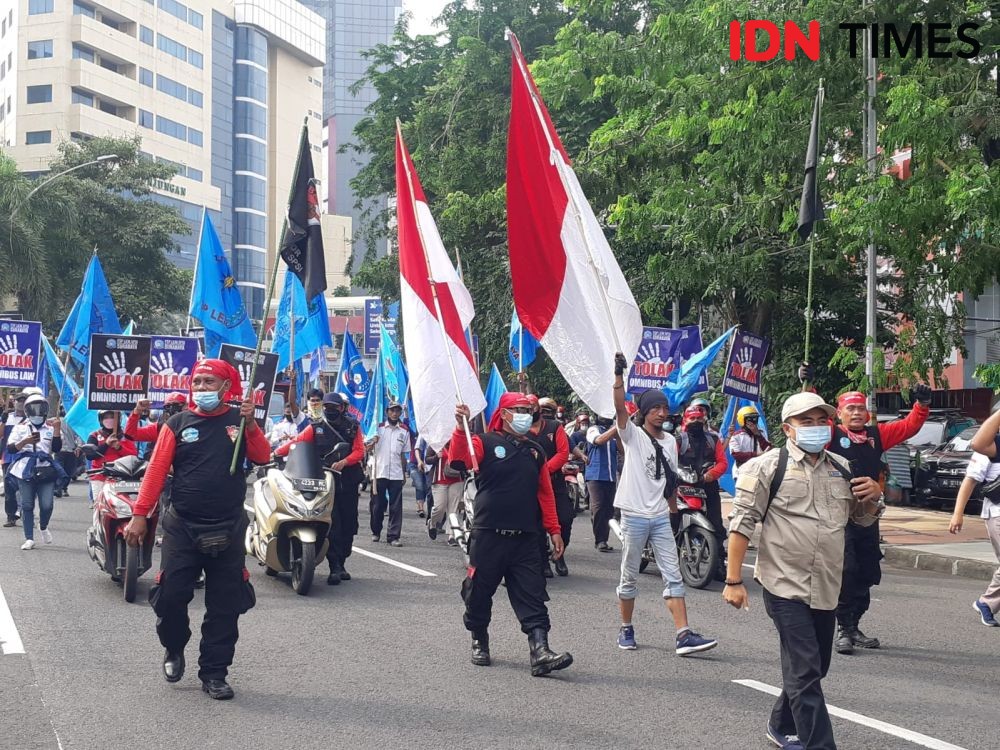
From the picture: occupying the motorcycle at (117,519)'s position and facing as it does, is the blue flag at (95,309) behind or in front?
behind

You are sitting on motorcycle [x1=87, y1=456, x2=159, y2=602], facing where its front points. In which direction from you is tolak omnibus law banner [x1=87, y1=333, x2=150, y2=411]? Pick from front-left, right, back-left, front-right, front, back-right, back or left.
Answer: back-left

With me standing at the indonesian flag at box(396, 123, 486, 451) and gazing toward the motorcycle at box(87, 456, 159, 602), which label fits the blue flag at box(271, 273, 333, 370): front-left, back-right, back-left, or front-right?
front-right

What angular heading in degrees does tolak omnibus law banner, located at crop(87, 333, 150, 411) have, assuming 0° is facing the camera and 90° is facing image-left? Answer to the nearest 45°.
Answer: approximately 0°

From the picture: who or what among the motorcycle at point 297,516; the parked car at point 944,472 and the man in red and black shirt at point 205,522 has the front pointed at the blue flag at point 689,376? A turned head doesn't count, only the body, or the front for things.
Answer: the parked car

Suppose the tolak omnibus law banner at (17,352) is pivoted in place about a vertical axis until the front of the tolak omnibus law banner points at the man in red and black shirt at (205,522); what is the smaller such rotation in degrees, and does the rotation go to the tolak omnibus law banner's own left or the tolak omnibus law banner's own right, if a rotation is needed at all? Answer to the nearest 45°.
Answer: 0° — it already faces them

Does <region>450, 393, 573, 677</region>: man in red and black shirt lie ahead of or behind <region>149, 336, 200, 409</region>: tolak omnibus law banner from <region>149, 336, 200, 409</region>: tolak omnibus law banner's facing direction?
ahead

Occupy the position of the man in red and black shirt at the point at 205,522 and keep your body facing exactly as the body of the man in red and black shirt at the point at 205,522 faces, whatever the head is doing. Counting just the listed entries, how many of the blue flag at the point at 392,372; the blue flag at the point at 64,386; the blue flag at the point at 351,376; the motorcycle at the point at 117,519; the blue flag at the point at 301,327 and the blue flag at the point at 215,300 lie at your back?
6

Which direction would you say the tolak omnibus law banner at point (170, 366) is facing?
toward the camera

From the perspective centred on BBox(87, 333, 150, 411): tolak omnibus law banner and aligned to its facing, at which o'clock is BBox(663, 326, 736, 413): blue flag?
The blue flag is roughly at 9 o'clock from the tolak omnibus law banner.

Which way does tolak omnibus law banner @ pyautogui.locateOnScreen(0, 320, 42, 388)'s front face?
toward the camera

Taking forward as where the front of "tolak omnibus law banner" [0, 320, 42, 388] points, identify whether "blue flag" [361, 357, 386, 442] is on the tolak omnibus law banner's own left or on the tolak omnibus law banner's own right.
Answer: on the tolak omnibus law banner's own left

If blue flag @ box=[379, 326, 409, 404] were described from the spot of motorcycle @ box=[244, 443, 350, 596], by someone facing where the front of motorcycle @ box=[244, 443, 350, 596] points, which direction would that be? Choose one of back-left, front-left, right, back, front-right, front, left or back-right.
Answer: back-left

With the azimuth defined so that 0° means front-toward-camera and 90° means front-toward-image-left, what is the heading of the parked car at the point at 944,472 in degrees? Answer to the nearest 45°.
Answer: approximately 45°

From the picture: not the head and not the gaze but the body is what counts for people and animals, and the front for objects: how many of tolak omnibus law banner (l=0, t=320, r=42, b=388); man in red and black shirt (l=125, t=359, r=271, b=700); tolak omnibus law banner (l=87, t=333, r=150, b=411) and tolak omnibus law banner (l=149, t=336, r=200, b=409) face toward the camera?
4
